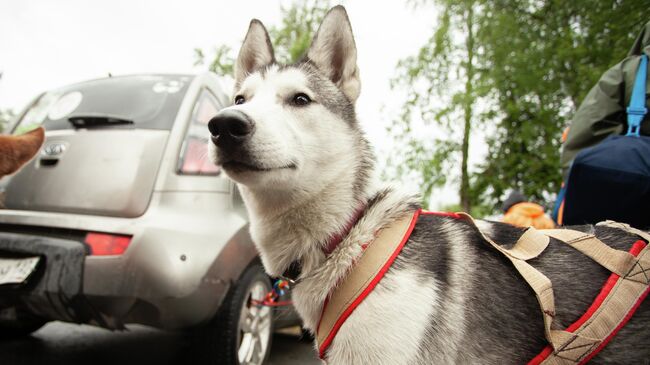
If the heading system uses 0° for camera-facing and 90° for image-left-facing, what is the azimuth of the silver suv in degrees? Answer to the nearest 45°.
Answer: approximately 225°

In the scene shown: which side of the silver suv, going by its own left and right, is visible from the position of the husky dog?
back

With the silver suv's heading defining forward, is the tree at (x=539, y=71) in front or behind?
in front

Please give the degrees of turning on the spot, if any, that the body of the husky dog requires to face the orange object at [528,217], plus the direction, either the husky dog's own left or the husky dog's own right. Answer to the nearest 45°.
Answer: approximately 135° to the husky dog's own right

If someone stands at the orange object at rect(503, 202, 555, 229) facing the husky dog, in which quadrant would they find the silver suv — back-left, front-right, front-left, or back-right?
front-right

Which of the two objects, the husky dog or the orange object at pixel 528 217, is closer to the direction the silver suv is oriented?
the orange object

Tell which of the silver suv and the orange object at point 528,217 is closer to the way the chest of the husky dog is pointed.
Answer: the silver suv

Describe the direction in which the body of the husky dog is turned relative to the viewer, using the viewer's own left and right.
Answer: facing the viewer and to the left of the viewer
